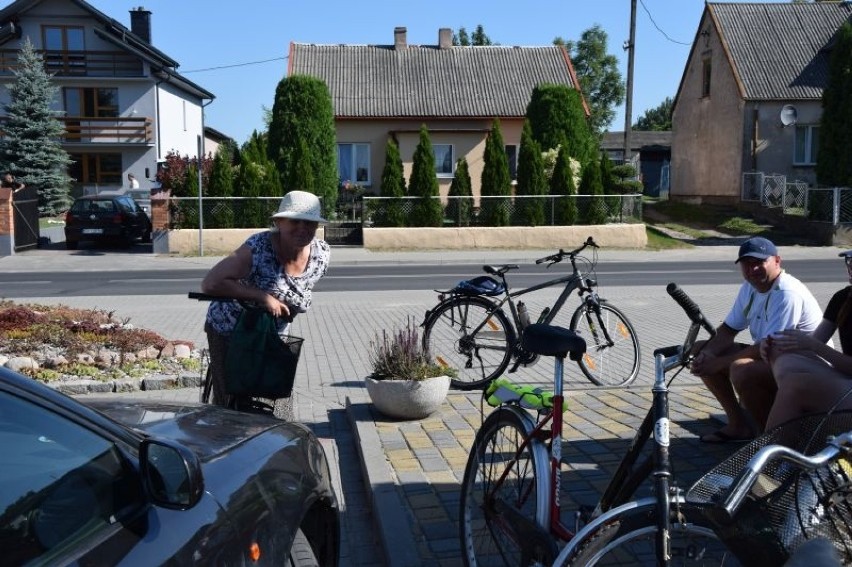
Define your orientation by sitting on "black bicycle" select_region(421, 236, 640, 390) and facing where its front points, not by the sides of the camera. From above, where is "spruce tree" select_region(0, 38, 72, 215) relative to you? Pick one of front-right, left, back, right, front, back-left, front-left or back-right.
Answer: back-left

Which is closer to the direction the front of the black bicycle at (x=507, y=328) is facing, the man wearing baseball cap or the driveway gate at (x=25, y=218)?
the man wearing baseball cap

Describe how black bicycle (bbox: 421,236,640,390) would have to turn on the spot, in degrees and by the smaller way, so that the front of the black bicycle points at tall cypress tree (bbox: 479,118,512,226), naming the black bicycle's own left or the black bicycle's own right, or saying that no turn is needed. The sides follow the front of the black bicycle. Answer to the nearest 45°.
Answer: approximately 90° to the black bicycle's own left

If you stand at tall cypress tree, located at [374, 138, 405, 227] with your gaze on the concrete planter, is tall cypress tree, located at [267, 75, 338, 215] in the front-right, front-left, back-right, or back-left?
back-right

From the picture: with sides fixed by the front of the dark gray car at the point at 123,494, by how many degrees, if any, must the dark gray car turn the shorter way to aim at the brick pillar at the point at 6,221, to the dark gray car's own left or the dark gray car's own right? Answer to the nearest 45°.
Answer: approximately 45° to the dark gray car's own left

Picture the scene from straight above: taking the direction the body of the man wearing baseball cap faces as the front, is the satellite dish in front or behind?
behind

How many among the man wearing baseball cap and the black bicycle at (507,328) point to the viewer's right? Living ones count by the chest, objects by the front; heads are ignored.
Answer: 1

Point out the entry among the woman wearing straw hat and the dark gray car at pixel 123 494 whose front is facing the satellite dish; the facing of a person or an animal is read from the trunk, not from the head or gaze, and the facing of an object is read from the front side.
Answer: the dark gray car

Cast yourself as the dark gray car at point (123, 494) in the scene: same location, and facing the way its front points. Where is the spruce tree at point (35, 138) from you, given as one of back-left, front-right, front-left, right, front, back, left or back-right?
front-left

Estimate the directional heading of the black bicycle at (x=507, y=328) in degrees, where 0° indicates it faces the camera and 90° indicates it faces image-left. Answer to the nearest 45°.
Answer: approximately 270°

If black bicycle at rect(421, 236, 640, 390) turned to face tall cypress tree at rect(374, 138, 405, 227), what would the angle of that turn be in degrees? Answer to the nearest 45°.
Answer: approximately 90° to its left

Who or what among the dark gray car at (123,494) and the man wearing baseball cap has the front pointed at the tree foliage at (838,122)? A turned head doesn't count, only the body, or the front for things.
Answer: the dark gray car

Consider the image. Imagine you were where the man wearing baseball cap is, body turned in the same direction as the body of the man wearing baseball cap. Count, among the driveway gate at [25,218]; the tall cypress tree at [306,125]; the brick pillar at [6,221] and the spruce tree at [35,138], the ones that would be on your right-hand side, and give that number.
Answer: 4

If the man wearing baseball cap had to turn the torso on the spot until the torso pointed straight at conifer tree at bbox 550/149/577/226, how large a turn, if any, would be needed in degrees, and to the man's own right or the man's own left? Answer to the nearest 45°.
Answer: approximately 135° to the man's own right

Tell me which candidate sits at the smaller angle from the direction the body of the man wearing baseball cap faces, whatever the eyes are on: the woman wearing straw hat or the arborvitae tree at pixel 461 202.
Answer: the woman wearing straw hat
